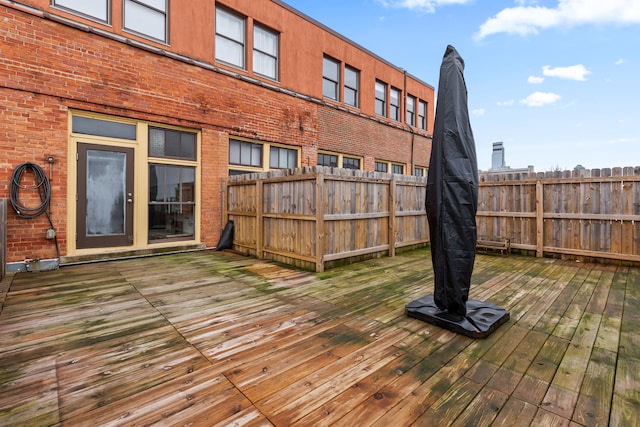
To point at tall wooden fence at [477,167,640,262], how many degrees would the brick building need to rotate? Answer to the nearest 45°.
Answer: approximately 45° to its left

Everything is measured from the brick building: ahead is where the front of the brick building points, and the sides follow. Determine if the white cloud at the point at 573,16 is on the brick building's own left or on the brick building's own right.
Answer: on the brick building's own left

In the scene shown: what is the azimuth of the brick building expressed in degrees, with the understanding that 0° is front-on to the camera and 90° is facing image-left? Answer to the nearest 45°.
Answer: approximately 315°

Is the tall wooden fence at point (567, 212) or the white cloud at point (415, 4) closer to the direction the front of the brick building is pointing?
the tall wooden fence
